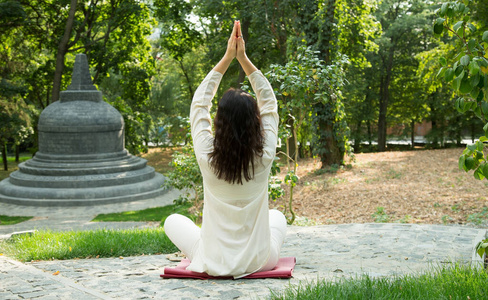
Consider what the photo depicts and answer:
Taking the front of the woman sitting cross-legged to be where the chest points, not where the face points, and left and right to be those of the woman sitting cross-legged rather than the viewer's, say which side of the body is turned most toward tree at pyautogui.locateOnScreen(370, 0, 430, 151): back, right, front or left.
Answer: front

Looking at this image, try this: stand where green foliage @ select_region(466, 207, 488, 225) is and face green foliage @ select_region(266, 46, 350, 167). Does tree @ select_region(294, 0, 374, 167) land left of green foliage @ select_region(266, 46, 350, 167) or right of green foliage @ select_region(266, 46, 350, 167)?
right

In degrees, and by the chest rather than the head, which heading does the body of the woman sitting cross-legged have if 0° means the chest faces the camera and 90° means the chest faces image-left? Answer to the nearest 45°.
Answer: approximately 180°

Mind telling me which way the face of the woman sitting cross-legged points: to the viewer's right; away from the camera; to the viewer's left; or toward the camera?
away from the camera

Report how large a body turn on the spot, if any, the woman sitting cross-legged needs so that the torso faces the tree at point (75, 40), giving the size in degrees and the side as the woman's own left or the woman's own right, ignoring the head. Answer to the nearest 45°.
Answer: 0° — they already face it

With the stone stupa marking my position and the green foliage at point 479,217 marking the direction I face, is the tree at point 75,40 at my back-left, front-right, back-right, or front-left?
back-left

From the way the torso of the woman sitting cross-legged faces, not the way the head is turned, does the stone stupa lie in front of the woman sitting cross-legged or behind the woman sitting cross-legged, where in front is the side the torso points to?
in front
